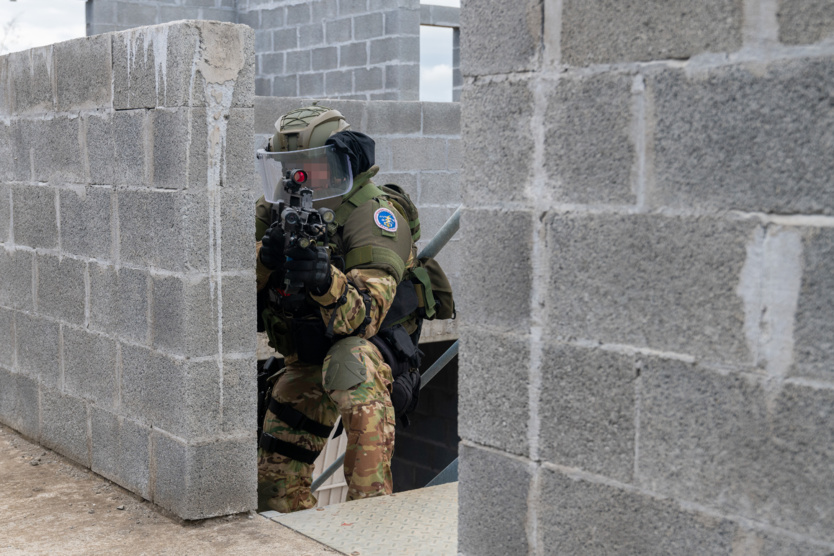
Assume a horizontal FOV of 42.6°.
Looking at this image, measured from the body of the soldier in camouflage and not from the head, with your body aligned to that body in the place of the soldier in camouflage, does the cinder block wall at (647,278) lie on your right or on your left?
on your left

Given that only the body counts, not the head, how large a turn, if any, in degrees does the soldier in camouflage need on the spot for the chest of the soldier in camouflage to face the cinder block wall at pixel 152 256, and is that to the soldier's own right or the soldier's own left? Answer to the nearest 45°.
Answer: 0° — they already face it

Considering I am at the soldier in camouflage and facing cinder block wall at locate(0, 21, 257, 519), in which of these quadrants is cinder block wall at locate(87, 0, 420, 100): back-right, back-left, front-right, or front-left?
back-right

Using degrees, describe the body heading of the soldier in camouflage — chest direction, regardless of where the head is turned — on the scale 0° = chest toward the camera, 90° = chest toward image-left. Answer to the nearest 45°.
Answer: approximately 45°

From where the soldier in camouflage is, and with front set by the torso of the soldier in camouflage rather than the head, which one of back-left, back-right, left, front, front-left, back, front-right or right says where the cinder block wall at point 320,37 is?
back-right
